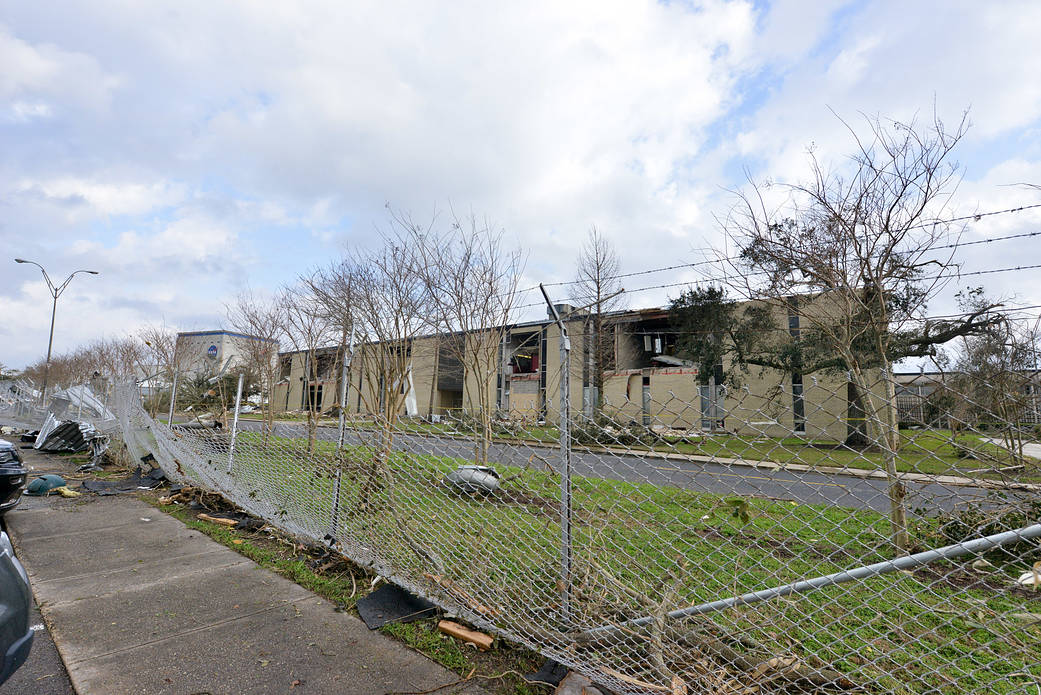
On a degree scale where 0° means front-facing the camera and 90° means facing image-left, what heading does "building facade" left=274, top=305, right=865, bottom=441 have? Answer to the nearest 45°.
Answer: approximately 45°

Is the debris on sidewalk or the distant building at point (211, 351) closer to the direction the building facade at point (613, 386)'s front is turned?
the debris on sidewalk

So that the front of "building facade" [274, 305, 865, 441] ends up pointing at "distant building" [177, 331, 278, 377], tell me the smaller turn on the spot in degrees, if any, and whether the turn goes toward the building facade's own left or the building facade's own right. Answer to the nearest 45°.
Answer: approximately 90° to the building facade's own right

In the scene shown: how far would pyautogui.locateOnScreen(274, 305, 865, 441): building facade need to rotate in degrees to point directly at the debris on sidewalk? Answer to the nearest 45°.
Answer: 0° — it already faces it
